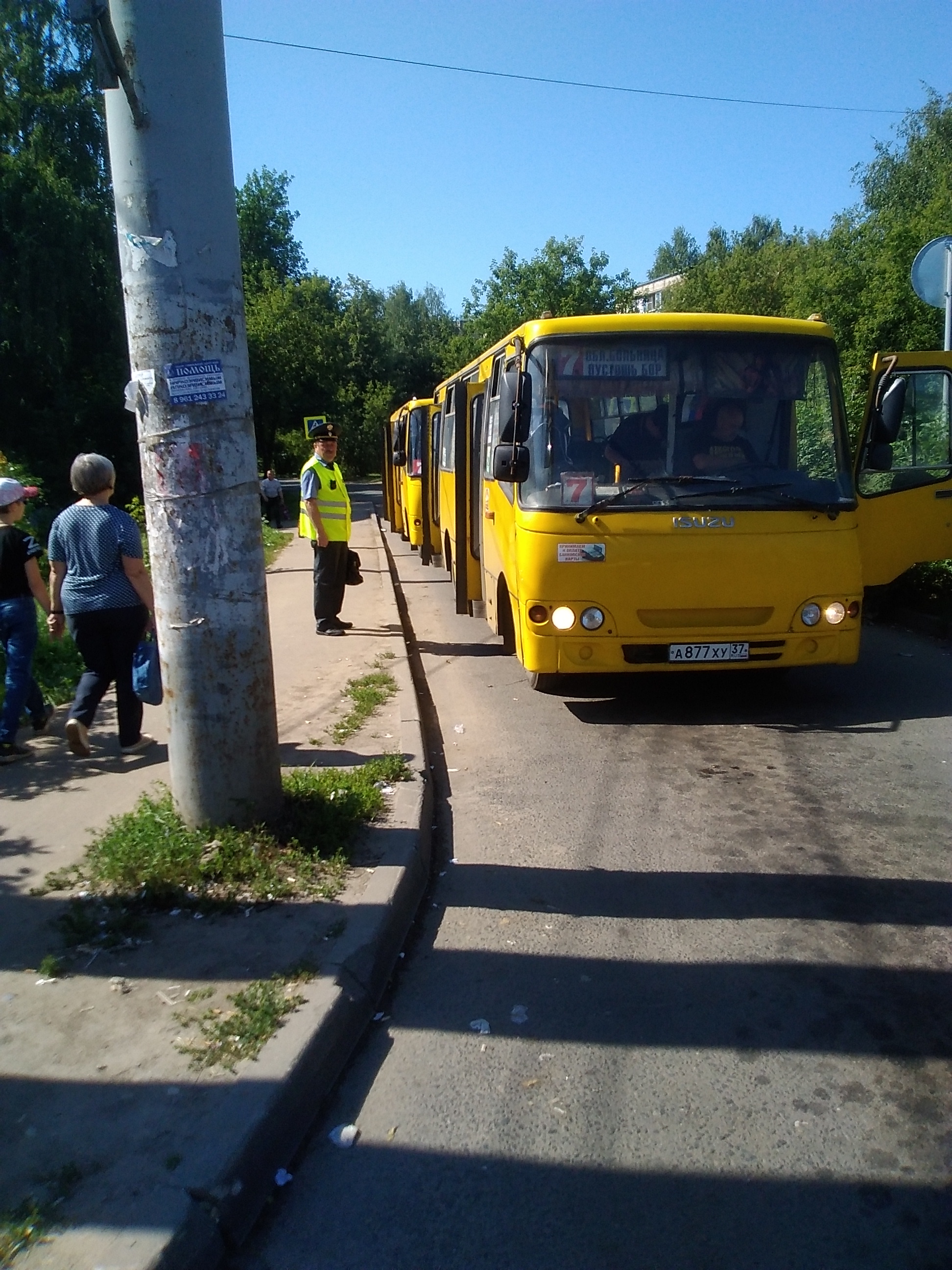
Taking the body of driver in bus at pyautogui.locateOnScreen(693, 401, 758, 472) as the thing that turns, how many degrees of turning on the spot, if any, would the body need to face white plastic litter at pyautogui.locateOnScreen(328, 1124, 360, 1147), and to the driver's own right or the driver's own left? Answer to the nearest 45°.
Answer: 0° — they already face it

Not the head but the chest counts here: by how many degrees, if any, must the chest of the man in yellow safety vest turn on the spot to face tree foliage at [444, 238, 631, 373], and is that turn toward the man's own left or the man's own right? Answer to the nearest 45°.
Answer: approximately 135° to the man's own left

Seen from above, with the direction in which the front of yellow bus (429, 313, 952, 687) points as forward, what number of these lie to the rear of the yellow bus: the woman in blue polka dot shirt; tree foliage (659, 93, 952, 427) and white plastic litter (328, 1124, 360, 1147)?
1

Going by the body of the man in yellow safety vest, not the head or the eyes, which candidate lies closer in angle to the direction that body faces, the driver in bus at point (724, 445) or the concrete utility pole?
the driver in bus

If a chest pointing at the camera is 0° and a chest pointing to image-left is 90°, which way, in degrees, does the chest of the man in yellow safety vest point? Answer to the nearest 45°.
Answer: approximately 315°

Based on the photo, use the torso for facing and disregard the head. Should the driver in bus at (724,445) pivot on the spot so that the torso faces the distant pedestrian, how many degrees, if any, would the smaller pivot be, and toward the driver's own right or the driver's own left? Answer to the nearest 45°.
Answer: approximately 135° to the driver's own right

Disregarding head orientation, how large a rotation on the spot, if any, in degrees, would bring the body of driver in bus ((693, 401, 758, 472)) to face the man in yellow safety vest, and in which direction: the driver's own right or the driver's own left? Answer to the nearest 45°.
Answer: approximately 135° to the driver's own right

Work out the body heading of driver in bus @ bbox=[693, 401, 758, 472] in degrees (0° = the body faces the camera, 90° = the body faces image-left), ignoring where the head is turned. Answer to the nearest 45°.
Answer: approximately 0°

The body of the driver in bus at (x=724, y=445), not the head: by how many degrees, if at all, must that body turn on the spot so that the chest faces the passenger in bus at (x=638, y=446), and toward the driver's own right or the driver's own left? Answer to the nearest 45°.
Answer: approximately 90° to the driver's own right

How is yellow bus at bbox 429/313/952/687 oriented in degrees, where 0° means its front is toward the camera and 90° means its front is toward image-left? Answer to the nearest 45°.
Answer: approximately 0°
